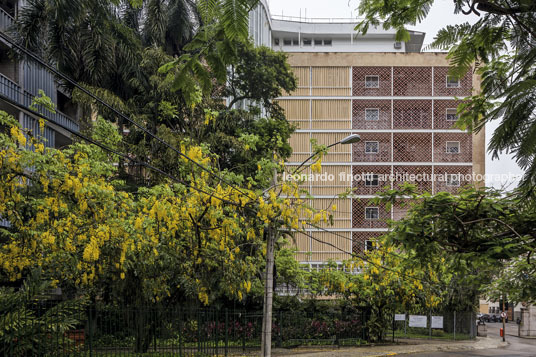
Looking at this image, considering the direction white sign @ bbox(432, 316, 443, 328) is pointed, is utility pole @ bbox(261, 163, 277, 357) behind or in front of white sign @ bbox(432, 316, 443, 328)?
in front

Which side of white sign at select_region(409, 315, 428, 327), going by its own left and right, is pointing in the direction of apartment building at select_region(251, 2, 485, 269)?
back

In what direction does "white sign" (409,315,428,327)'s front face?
toward the camera

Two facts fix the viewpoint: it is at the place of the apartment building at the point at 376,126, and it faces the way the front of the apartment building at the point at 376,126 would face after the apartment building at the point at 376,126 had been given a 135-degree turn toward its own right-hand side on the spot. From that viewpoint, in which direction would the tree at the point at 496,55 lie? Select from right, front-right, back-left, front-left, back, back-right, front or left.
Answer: back-left

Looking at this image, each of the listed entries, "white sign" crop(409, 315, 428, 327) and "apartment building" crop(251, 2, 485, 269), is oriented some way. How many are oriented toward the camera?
2

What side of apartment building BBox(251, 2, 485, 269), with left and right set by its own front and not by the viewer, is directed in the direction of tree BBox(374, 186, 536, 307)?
front

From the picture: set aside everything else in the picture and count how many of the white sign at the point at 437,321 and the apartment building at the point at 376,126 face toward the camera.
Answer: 2

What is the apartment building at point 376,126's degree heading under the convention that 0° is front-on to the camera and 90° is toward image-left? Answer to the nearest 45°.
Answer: approximately 0°

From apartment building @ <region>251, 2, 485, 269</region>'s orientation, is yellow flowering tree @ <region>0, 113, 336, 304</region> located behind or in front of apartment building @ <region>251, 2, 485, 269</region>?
in front

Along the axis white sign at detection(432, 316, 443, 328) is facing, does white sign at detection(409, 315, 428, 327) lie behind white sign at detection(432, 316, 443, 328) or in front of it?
in front

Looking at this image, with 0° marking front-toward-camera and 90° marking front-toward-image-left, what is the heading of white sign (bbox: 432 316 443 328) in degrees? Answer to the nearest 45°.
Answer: approximately 0°

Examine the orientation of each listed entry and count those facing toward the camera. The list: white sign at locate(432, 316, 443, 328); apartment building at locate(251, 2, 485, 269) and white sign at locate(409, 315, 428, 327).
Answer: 3
